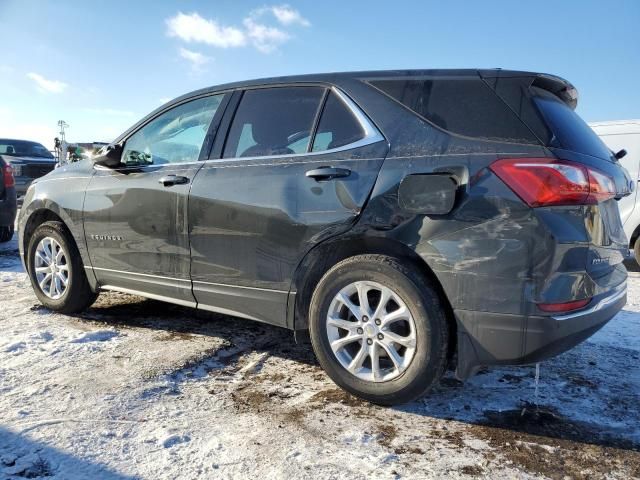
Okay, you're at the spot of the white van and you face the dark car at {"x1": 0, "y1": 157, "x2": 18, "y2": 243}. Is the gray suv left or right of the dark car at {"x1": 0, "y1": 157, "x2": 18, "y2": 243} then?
left

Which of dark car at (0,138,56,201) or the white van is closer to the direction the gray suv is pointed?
the dark car

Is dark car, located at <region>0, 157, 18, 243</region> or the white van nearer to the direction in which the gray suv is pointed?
the dark car

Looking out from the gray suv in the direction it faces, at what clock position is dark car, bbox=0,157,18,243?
The dark car is roughly at 12 o'clock from the gray suv.

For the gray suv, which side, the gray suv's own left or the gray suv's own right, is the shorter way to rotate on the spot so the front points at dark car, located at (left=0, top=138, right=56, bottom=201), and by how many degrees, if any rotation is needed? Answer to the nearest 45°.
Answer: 0° — it already faces it

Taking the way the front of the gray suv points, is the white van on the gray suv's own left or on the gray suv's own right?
on the gray suv's own right

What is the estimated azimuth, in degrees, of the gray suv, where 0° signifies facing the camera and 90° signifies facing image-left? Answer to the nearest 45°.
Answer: approximately 135°
